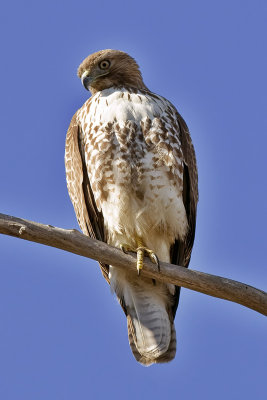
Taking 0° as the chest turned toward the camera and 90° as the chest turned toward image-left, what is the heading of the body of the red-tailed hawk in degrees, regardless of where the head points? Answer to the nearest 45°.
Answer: approximately 0°
